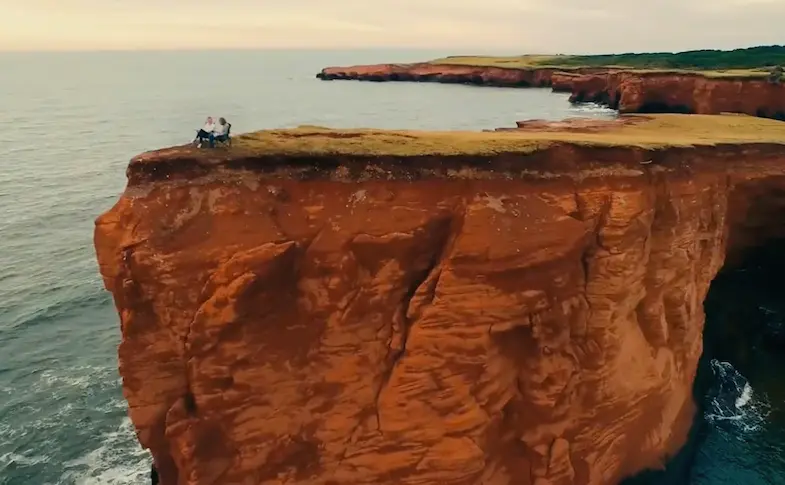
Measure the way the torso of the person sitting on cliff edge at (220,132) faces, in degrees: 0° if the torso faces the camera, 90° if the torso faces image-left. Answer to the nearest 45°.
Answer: approximately 90°

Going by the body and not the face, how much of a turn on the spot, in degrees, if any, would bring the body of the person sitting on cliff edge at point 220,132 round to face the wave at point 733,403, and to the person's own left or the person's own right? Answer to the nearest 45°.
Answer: approximately 180°
